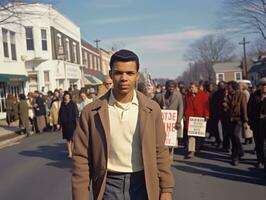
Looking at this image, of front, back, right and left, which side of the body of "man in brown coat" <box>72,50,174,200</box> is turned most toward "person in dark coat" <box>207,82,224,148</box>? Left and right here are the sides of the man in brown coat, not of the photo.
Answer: back

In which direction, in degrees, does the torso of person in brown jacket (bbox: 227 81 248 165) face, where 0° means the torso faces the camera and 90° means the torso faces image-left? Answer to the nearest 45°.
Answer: approximately 45°

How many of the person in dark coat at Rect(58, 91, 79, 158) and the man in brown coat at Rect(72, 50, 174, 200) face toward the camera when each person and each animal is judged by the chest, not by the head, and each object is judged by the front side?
2

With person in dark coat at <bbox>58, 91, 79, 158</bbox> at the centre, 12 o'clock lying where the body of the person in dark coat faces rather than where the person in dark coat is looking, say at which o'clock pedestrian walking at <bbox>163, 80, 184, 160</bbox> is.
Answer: The pedestrian walking is roughly at 10 o'clock from the person in dark coat.

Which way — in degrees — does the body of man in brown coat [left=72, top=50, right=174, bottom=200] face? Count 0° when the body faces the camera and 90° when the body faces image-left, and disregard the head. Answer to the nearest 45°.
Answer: approximately 0°

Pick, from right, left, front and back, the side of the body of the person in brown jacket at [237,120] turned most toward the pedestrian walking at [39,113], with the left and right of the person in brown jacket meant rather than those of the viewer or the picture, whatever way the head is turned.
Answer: right

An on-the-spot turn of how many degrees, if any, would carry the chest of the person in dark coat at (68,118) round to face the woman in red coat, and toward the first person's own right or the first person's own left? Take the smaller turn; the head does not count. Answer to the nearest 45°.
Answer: approximately 90° to the first person's own left

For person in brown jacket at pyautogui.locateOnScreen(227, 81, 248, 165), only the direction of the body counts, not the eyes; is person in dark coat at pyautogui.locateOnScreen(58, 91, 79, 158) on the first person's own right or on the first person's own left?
on the first person's own right
